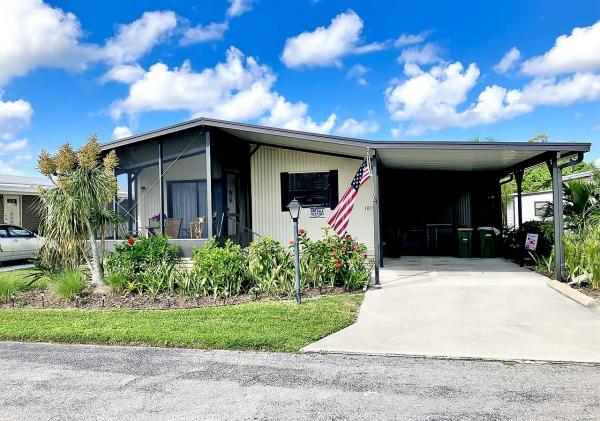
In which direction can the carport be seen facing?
toward the camera

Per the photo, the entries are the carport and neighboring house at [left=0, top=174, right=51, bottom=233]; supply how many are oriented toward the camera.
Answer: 2

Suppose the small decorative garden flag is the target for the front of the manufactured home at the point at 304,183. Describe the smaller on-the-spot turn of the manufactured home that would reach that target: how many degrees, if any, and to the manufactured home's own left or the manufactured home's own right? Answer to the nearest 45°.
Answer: approximately 90° to the manufactured home's own left

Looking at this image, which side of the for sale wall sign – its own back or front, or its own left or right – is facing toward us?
front

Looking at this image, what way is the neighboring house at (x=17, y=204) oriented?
toward the camera

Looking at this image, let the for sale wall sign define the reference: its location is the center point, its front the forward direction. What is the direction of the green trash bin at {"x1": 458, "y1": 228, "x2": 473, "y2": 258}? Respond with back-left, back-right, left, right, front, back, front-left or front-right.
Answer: left

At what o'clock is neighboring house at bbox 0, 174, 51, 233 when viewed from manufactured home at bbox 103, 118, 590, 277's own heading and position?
The neighboring house is roughly at 4 o'clock from the manufactured home.

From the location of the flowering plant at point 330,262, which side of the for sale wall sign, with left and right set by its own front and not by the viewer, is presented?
front

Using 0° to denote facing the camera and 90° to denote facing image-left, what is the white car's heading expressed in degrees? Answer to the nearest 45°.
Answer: approximately 270°

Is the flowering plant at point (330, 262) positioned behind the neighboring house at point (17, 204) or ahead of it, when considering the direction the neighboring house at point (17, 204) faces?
ahead

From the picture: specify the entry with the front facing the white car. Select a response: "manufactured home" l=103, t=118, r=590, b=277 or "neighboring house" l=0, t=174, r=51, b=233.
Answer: the neighboring house

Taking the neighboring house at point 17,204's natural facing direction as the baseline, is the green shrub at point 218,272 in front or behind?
in front

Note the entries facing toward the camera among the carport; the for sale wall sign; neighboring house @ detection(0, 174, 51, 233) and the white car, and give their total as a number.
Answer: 3
